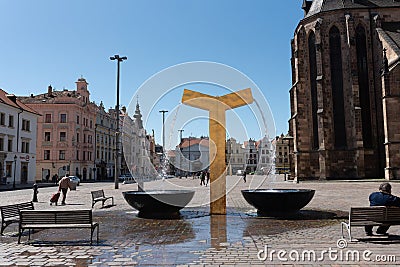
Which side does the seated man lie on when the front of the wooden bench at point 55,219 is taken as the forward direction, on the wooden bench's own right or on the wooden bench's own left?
on the wooden bench's own right

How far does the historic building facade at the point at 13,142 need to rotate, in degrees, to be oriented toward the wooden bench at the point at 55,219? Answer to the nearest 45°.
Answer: approximately 45° to its right

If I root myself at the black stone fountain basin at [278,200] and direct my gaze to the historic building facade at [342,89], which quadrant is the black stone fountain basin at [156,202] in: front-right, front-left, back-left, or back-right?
back-left

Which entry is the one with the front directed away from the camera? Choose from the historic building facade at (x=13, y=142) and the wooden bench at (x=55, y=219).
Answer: the wooden bench

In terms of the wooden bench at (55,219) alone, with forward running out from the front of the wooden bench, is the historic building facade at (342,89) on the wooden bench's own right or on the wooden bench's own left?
on the wooden bench's own right

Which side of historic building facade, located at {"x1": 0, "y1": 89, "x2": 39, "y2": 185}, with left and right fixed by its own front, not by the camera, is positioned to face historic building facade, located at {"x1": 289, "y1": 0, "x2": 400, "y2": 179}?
front

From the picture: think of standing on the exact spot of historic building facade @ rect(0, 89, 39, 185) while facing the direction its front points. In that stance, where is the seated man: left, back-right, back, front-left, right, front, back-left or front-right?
front-right

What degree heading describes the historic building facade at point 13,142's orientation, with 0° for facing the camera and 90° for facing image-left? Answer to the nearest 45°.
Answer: approximately 315°

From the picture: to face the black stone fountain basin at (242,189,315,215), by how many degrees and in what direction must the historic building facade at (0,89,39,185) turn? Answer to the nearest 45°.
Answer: approximately 45° to its right

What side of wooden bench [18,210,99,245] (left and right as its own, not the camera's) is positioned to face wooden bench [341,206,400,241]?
right

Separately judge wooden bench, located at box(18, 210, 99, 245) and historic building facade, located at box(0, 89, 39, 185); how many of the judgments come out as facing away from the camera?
1

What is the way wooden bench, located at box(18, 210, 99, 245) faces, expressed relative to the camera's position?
facing away from the viewer

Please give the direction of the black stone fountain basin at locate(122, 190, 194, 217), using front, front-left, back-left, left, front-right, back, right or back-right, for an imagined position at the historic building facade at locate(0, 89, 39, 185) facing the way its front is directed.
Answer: front-right
